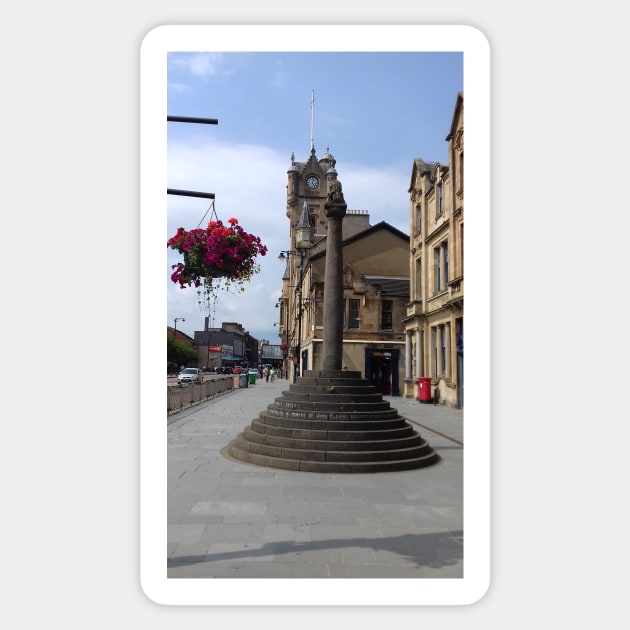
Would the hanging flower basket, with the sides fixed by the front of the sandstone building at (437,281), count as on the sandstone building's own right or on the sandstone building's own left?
on the sandstone building's own left

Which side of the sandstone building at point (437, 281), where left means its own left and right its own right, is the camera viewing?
left

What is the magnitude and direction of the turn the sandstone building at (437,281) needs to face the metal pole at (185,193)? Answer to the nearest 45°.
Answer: approximately 90° to its left
